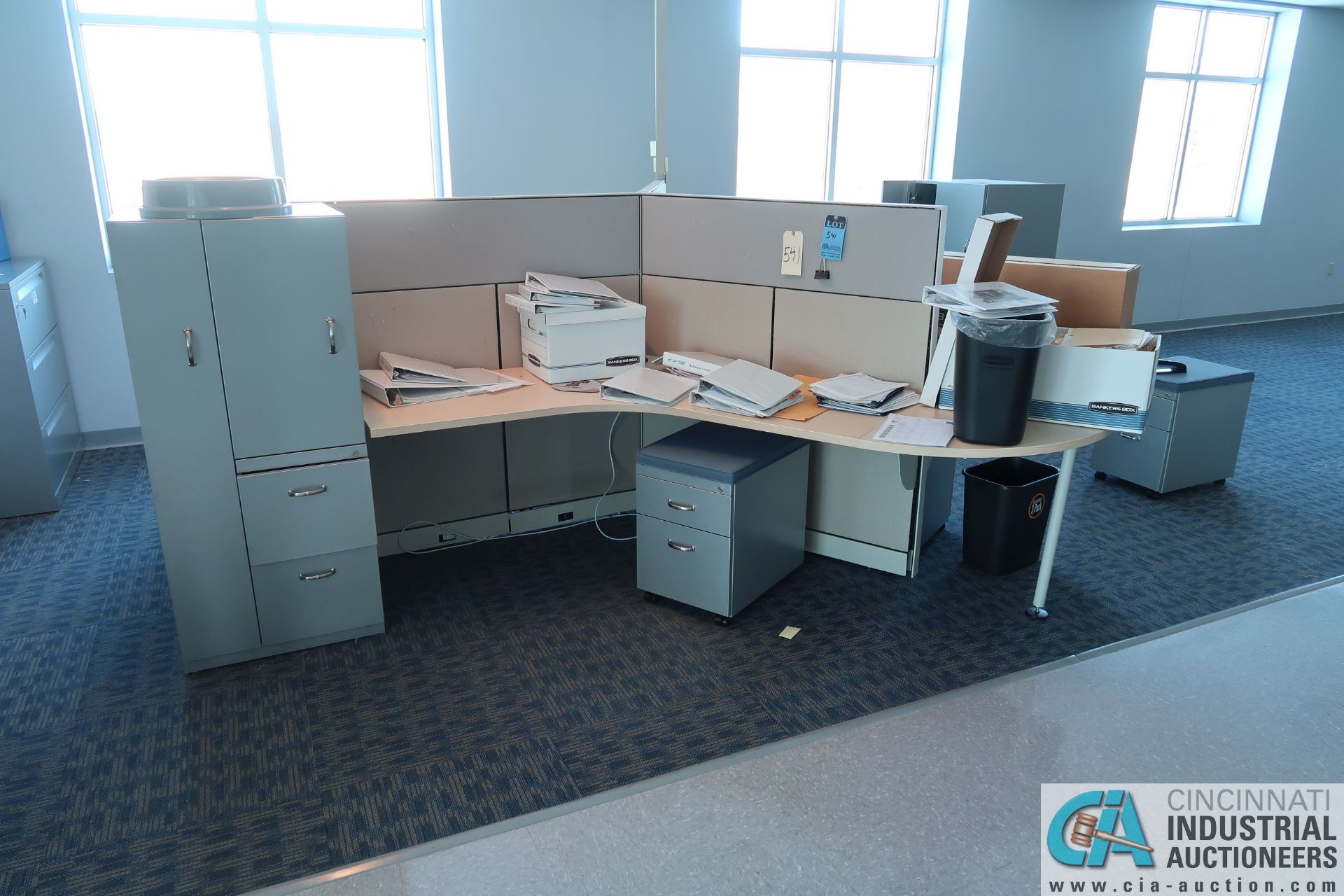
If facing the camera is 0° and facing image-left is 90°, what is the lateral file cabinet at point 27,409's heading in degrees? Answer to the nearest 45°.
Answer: approximately 315°

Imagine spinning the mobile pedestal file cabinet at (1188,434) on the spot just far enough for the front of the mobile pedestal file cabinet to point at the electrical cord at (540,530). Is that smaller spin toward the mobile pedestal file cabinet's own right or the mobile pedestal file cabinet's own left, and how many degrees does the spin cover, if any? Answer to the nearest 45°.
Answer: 0° — it already faces it

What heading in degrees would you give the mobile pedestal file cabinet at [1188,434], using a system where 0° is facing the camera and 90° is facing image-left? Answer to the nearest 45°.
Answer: approximately 45°

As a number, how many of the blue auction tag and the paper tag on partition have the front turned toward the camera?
2

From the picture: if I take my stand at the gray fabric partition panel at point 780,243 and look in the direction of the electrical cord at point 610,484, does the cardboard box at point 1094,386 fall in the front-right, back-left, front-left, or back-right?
back-left

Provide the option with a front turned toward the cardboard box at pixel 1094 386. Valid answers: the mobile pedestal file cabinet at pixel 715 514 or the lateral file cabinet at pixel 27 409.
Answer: the lateral file cabinet at pixel 27 409

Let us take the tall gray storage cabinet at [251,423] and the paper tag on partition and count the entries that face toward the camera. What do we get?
2

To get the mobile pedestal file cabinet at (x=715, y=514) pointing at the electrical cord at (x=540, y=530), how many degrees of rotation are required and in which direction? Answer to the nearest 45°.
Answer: approximately 90° to its right

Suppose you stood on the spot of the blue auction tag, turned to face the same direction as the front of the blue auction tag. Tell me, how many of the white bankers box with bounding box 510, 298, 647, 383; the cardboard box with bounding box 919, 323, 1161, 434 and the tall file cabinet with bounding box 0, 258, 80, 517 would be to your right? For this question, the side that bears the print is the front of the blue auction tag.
2

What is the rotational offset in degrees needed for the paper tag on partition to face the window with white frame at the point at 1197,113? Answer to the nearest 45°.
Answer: approximately 135° to its left
